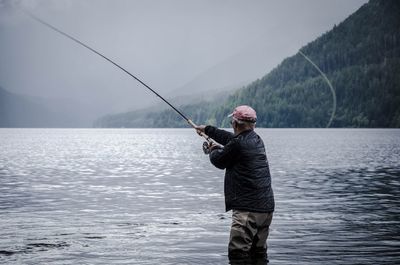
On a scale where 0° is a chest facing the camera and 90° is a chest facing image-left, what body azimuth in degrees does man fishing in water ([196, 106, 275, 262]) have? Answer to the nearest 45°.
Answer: approximately 135°

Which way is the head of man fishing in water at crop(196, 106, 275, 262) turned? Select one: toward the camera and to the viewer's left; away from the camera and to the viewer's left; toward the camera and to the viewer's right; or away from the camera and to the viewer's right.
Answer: away from the camera and to the viewer's left
